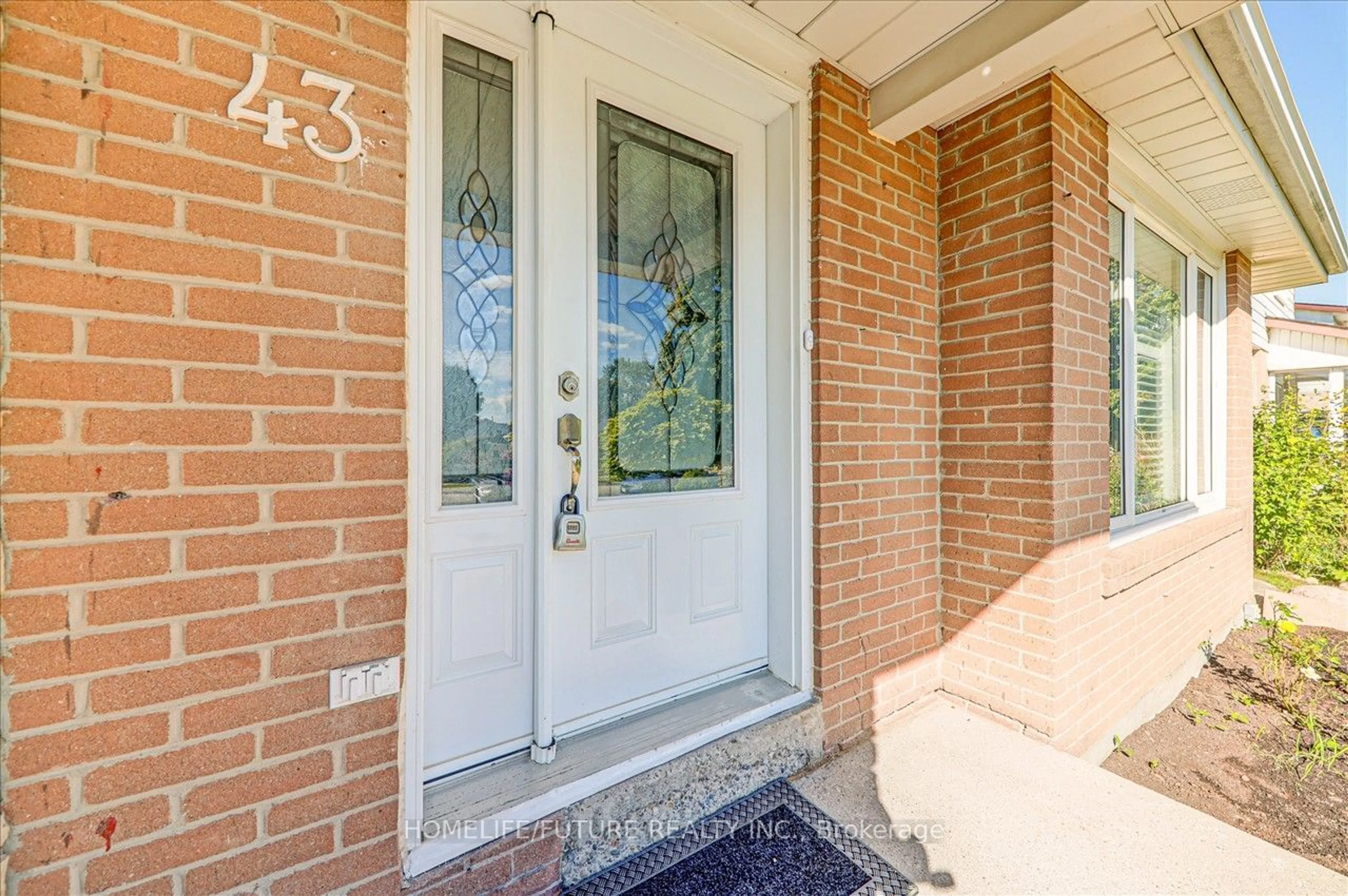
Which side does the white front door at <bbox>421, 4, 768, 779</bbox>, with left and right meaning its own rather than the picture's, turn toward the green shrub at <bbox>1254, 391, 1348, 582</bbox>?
left

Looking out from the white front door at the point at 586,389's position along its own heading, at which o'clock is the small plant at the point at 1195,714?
The small plant is roughly at 10 o'clock from the white front door.

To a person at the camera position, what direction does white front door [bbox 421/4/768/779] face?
facing the viewer and to the right of the viewer

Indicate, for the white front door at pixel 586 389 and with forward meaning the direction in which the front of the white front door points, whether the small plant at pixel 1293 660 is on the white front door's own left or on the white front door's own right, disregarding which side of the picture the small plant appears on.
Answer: on the white front door's own left

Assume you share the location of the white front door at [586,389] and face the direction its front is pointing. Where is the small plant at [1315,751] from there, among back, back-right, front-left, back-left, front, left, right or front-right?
front-left

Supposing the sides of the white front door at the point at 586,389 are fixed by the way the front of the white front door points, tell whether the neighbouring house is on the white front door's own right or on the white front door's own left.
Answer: on the white front door's own left
